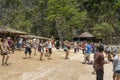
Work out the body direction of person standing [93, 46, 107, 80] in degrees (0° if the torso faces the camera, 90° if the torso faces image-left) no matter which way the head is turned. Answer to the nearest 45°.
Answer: approximately 225°
